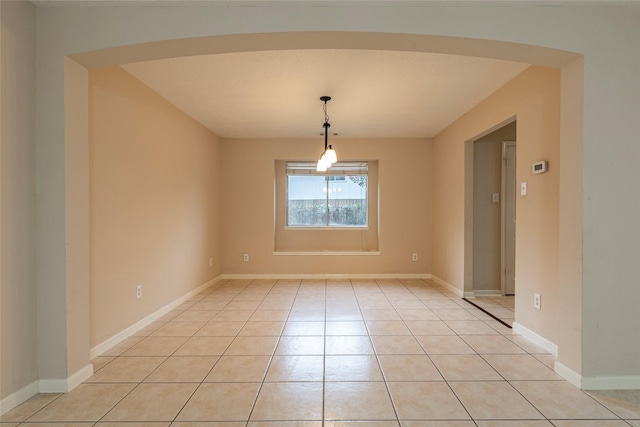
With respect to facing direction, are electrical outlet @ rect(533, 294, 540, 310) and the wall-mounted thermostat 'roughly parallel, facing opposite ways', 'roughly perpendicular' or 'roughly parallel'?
roughly parallel

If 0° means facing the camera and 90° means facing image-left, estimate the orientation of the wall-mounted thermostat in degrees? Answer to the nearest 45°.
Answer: approximately 45°

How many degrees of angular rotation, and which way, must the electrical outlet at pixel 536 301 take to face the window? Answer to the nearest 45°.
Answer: approximately 90° to its right

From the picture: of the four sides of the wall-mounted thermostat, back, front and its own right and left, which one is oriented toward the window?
right

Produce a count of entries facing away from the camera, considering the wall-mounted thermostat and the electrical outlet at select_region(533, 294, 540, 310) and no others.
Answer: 0
